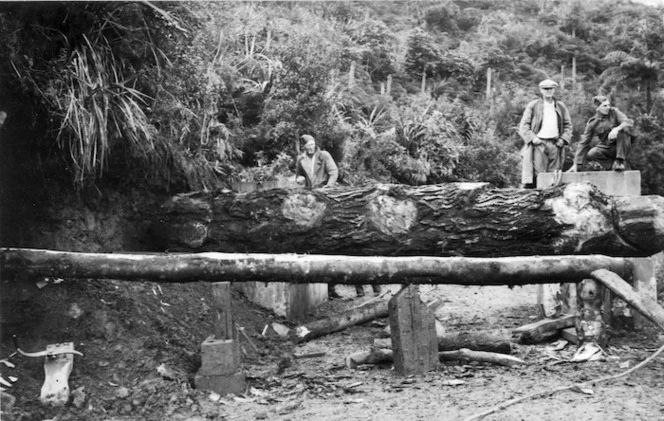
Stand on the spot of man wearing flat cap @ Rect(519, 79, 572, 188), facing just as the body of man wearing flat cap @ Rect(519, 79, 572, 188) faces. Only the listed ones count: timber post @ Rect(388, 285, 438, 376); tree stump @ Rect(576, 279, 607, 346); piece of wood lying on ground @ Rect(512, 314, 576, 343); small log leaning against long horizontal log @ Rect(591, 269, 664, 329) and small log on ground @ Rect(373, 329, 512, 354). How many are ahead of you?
5

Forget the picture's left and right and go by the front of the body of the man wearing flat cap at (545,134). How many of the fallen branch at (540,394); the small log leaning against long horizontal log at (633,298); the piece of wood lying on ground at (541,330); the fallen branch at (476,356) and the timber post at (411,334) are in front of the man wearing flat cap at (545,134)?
5

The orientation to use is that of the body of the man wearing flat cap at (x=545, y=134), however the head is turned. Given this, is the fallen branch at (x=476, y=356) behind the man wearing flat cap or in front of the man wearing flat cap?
in front

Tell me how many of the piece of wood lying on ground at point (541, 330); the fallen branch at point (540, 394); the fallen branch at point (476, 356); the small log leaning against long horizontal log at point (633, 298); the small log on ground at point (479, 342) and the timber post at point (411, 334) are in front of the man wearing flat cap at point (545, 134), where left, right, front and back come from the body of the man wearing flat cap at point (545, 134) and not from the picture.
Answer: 6

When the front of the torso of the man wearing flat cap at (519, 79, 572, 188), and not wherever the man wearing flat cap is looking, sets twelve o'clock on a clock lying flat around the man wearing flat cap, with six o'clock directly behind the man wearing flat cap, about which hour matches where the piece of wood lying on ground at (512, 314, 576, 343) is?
The piece of wood lying on ground is roughly at 12 o'clock from the man wearing flat cap.

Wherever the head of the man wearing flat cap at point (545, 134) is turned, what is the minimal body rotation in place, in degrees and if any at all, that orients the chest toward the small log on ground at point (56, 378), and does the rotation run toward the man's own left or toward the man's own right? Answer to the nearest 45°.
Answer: approximately 45° to the man's own right

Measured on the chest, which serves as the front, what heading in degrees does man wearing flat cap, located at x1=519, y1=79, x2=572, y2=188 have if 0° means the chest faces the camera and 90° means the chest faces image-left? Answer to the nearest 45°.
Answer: approximately 0°

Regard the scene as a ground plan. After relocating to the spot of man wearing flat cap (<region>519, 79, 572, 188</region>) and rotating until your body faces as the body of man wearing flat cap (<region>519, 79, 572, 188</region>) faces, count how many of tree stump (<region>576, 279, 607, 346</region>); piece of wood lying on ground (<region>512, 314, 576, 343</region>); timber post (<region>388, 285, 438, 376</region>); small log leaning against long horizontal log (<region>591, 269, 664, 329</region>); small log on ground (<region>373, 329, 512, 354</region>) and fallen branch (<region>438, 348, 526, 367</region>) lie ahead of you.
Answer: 6

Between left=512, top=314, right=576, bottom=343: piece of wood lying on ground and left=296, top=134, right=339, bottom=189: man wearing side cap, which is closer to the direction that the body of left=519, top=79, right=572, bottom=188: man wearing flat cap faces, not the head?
the piece of wood lying on ground

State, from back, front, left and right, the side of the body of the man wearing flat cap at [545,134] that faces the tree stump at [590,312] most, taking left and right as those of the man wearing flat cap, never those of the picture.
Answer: front

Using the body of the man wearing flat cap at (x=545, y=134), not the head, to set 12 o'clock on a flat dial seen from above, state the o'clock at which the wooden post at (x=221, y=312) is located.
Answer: The wooden post is roughly at 1 o'clock from the man wearing flat cap.

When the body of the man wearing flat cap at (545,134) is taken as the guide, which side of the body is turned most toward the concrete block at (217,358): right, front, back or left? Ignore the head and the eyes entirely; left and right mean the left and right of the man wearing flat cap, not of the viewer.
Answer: front

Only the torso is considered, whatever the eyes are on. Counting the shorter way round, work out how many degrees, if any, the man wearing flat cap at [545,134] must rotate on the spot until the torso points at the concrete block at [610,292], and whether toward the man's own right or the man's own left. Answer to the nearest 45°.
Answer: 0° — they already face it
